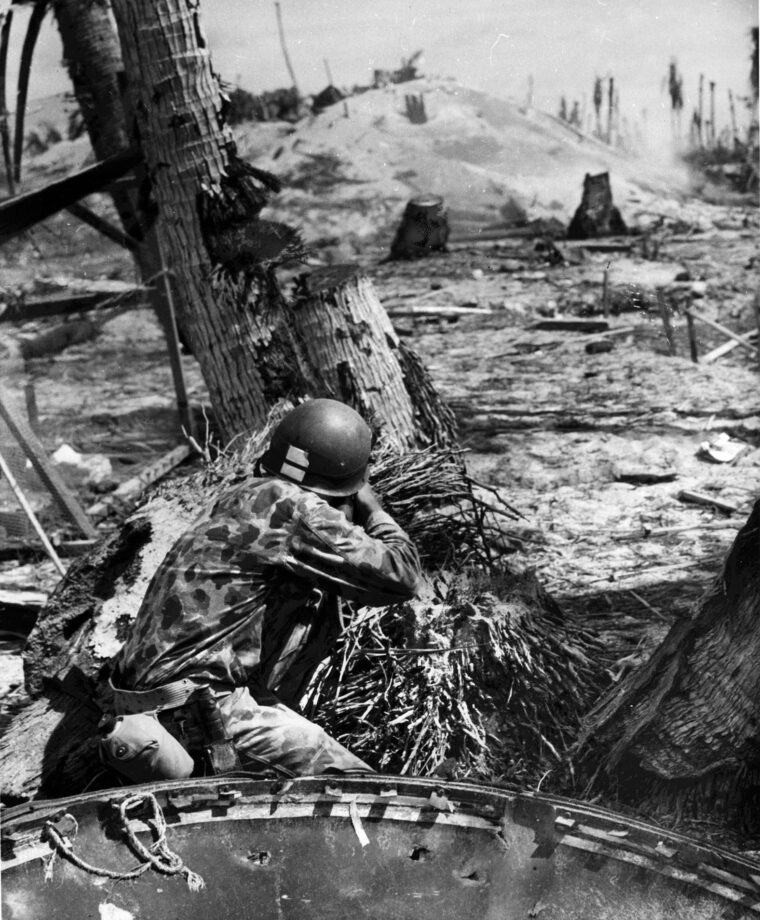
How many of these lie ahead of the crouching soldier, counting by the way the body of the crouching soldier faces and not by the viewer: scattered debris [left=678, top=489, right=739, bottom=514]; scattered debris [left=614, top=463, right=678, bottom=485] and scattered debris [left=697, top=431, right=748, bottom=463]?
3

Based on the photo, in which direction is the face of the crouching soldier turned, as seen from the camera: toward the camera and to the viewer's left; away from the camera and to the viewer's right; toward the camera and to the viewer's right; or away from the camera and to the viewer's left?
away from the camera and to the viewer's right

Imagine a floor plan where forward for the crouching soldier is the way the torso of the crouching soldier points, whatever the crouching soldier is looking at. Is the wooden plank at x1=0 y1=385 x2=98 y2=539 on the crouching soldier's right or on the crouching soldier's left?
on the crouching soldier's left

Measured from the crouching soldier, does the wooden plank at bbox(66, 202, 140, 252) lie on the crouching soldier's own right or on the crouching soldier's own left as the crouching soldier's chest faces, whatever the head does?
on the crouching soldier's own left

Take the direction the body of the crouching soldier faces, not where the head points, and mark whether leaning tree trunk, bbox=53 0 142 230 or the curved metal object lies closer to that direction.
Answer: the leaning tree trunk

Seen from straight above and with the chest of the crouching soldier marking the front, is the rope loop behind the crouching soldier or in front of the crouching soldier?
behind

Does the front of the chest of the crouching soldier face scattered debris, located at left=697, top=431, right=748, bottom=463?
yes

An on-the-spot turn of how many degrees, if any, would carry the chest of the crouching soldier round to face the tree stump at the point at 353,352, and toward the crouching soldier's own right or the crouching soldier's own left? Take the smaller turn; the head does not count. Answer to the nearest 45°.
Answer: approximately 45° to the crouching soldier's own left

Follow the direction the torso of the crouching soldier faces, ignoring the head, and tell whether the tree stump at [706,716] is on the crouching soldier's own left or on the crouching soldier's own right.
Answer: on the crouching soldier's own right

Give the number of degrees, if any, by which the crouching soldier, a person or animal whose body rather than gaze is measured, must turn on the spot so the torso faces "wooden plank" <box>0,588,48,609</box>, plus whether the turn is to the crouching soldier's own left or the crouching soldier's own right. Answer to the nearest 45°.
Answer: approximately 90° to the crouching soldier's own left

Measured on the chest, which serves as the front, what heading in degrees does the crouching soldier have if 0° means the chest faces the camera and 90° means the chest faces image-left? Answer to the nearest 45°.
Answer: approximately 225°
